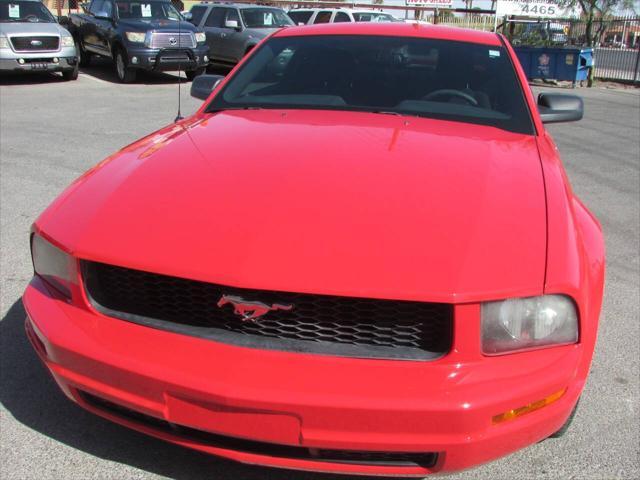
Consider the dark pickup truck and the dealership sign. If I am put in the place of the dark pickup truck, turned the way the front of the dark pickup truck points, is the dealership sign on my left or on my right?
on my left

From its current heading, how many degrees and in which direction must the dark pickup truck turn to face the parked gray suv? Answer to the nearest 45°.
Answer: approximately 90° to its left

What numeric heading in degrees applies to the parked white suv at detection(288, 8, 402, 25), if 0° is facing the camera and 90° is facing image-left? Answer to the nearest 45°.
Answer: approximately 315°

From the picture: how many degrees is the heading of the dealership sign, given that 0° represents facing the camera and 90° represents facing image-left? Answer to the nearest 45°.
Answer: approximately 0°

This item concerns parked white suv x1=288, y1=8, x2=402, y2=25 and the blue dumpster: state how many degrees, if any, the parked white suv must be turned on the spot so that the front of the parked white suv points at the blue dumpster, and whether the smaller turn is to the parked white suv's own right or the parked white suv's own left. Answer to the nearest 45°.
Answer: approximately 45° to the parked white suv's own left

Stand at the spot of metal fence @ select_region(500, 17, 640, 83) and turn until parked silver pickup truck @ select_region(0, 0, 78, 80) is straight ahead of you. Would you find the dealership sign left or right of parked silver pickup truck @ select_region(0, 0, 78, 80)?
right

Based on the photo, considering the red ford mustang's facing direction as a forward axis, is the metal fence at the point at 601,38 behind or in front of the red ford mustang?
behind

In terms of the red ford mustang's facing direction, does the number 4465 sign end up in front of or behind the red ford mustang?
behind

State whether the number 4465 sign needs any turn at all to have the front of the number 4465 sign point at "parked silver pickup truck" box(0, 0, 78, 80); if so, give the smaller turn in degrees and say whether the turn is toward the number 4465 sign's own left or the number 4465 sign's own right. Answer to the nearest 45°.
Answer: approximately 45° to the number 4465 sign's own right

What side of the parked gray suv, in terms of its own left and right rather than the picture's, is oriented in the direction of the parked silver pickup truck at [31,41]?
right

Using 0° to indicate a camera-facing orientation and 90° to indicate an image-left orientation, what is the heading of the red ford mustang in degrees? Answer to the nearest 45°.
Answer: approximately 45°
